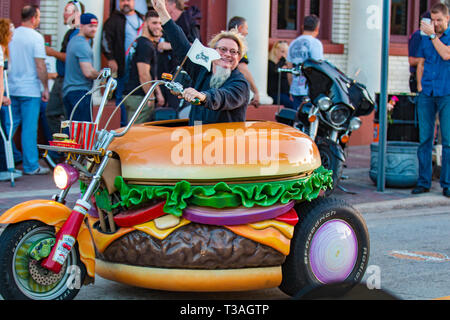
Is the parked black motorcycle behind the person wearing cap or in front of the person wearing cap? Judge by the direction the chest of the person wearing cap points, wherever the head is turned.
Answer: in front

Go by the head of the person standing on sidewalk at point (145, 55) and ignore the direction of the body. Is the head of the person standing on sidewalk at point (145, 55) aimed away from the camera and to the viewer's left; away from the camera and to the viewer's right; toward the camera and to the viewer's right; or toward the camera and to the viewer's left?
toward the camera and to the viewer's right

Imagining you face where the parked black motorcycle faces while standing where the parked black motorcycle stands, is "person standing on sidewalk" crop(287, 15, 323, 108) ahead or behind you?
behind

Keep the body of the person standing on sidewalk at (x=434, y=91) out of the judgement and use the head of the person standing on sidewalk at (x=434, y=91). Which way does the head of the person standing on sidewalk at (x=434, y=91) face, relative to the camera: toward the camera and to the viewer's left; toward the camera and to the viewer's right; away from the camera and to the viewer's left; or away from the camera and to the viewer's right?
toward the camera and to the viewer's left

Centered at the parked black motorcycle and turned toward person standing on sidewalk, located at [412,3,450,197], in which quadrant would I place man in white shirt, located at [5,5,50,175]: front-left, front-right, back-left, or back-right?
back-left

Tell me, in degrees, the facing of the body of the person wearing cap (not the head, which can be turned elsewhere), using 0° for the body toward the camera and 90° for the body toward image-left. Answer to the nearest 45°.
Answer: approximately 270°
